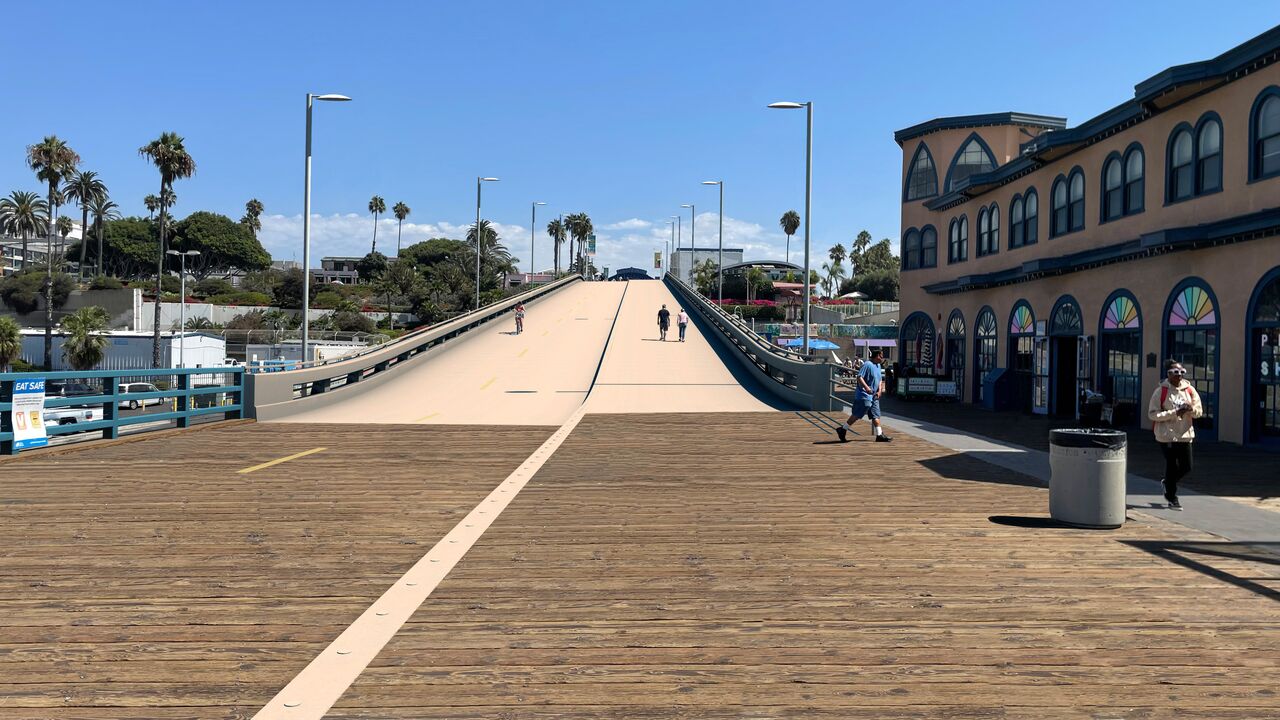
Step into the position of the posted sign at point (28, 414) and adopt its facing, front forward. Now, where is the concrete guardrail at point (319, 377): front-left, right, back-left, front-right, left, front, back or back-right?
back-left

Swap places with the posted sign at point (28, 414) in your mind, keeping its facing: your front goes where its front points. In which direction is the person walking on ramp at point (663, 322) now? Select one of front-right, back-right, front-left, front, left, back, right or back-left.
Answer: back-left

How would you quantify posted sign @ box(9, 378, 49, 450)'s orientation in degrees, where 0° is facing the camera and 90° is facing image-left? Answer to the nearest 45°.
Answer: approximately 0°

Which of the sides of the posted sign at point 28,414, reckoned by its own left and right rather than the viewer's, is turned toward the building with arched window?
left

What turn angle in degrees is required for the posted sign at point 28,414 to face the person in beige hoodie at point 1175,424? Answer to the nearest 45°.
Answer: approximately 45° to its left

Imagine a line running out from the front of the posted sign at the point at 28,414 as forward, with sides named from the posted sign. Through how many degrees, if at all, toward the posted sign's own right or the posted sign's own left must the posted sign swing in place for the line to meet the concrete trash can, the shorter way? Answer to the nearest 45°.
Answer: approximately 45° to the posted sign's own left

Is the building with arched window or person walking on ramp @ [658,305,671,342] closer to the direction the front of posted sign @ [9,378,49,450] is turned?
the building with arched window

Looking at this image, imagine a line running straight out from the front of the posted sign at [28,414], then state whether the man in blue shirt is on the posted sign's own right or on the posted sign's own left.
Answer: on the posted sign's own left
